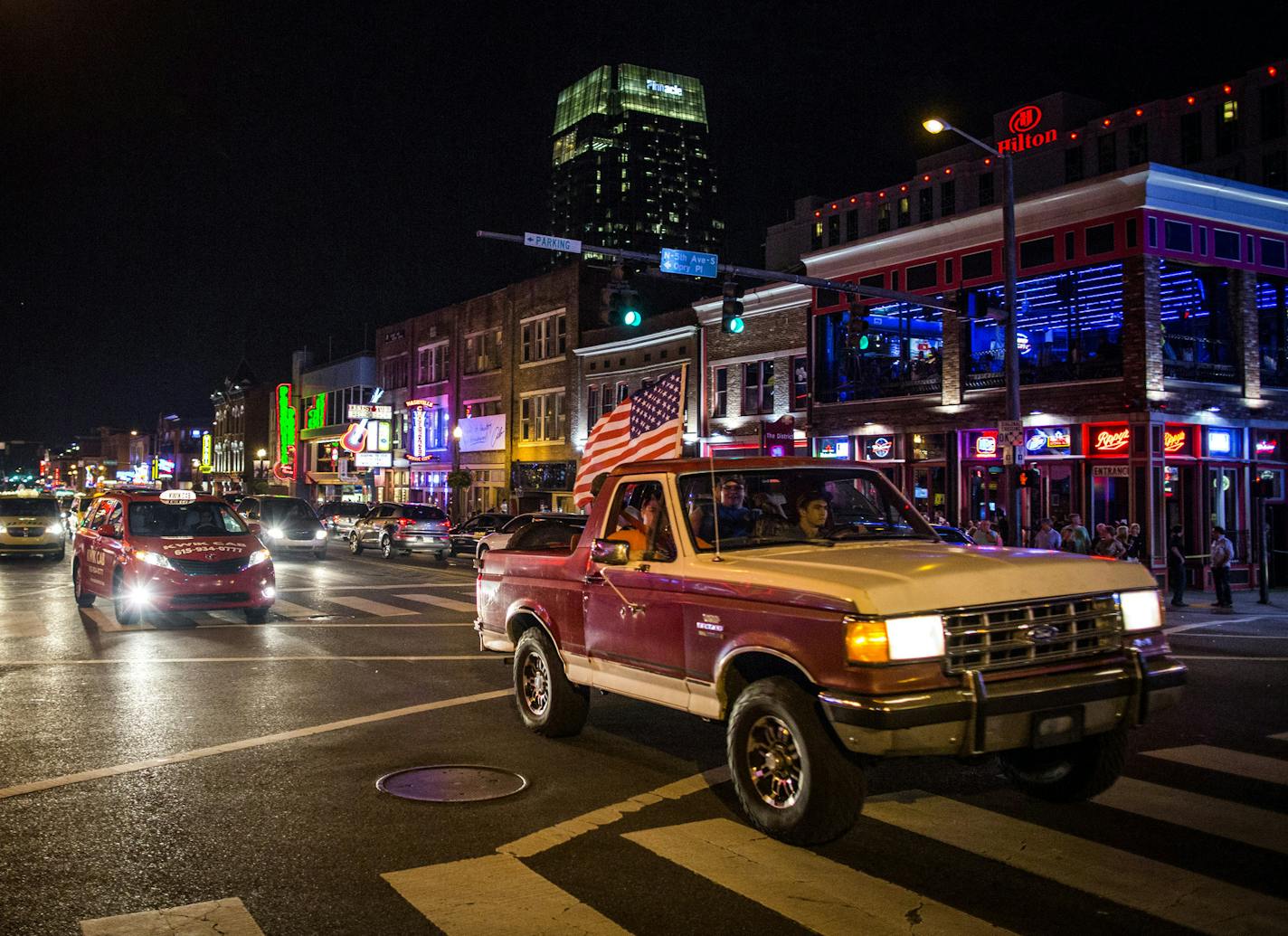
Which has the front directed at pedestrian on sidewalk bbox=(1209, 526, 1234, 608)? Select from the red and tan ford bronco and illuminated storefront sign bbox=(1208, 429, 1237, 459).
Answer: the illuminated storefront sign

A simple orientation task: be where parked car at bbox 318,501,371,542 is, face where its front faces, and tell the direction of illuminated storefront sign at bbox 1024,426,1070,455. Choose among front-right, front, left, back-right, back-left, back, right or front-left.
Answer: back

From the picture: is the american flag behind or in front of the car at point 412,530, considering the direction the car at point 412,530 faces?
behind

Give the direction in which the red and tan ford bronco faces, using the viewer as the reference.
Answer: facing the viewer and to the right of the viewer

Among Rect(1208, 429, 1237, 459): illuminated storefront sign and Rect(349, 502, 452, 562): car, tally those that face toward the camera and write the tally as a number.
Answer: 1

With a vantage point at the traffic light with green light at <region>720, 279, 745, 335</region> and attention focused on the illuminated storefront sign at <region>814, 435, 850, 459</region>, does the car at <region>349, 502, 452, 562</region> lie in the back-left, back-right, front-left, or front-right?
front-left

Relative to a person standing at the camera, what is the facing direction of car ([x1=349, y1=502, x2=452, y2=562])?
facing away from the viewer and to the left of the viewer

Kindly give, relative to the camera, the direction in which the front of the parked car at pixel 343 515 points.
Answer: facing away from the viewer and to the left of the viewer

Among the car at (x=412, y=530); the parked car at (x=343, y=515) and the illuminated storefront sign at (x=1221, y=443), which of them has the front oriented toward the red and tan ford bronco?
the illuminated storefront sign

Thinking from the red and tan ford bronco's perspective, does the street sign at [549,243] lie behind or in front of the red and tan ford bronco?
behind

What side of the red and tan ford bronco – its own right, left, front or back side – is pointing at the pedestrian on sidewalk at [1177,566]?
left

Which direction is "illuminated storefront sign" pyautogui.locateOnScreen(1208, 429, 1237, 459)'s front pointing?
toward the camera

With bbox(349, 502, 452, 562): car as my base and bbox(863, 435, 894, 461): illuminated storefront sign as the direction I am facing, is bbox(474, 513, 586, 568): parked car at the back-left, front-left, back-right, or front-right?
front-right

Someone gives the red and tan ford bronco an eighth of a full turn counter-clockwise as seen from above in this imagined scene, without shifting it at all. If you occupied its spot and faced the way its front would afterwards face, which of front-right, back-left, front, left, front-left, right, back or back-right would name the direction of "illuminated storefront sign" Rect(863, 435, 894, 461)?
left

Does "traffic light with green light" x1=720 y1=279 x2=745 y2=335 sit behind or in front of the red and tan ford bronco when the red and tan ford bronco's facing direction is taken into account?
behind
